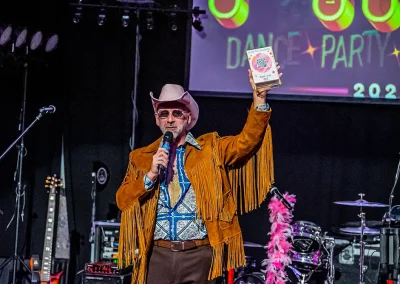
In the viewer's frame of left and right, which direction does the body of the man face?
facing the viewer

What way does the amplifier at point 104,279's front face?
toward the camera

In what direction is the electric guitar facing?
toward the camera

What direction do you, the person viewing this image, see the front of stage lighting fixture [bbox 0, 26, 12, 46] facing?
facing the viewer and to the right of the viewer

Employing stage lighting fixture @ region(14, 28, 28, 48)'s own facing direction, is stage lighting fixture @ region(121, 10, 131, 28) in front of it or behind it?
in front

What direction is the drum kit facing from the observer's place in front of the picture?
facing the viewer and to the left of the viewer

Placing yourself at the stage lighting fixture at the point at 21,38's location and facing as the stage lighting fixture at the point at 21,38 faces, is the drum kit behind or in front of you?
in front

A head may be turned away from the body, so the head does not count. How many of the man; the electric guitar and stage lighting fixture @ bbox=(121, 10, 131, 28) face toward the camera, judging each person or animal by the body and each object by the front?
3
